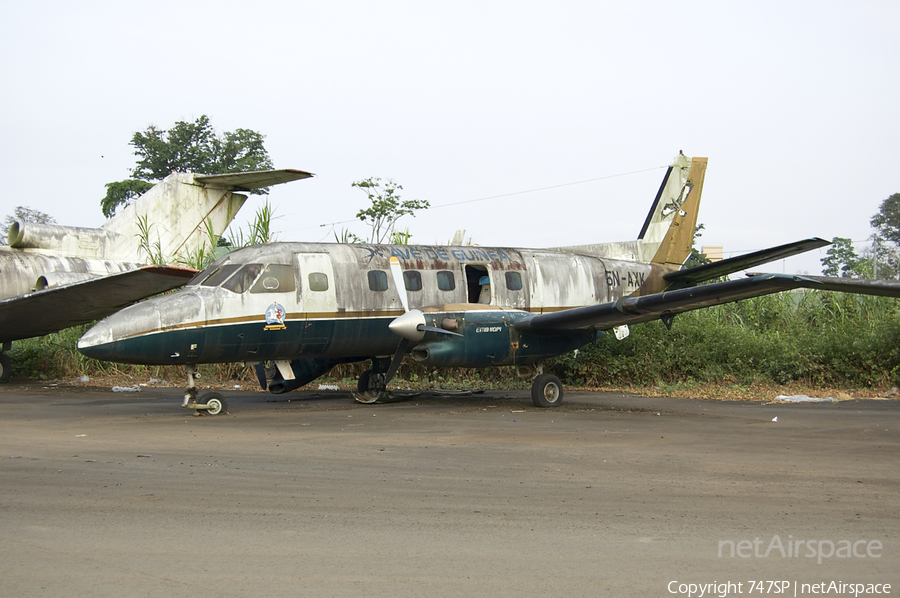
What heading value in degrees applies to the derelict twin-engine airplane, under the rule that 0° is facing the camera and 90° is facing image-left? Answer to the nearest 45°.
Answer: approximately 45°

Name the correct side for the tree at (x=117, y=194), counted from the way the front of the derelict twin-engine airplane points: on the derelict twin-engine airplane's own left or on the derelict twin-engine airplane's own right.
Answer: on the derelict twin-engine airplane's own right
